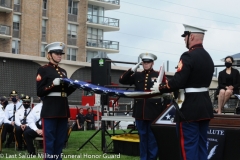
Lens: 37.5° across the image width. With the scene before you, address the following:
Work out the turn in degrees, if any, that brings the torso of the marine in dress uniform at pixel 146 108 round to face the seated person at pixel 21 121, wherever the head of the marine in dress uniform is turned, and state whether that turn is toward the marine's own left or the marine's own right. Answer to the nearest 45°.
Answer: approximately 135° to the marine's own right

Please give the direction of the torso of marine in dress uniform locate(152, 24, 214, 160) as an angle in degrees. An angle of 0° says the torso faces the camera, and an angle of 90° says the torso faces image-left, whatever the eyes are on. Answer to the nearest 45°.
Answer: approximately 135°

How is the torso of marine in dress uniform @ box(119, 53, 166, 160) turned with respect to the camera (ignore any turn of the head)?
toward the camera

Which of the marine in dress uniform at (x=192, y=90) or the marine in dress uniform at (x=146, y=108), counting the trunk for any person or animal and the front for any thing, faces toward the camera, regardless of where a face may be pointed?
the marine in dress uniform at (x=146, y=108)

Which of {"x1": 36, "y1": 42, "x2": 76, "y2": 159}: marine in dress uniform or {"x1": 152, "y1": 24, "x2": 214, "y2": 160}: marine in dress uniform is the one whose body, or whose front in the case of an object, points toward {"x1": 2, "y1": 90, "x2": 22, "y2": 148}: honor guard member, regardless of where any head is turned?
{"x1": 152, "y1": 24, "x2": 214, "y2": 160}: marine in dress uniform

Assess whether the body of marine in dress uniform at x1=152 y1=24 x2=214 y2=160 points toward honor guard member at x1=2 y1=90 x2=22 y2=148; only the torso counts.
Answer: yes

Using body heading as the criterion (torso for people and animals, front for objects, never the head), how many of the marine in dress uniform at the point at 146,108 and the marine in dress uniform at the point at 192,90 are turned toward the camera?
1

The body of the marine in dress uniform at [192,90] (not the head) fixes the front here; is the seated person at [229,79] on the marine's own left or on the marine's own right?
on the marine's own right

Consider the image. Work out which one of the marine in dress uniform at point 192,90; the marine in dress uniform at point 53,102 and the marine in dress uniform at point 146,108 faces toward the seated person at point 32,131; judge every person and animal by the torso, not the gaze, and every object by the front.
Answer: the marine in dress uniform at point 192,90

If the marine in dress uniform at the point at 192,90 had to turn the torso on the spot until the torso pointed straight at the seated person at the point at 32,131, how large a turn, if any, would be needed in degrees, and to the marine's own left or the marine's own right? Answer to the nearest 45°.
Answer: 0° — they already face them

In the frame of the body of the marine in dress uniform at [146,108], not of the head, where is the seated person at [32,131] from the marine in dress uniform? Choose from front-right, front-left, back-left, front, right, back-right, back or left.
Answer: back-right

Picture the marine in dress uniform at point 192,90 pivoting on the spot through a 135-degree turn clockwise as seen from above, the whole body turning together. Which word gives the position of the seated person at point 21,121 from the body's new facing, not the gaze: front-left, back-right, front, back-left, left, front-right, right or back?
back-left

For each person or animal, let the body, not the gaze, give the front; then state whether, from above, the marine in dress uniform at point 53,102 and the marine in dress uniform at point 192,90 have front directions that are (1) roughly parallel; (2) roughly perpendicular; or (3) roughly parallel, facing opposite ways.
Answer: roughly parallel, facing opposite ways

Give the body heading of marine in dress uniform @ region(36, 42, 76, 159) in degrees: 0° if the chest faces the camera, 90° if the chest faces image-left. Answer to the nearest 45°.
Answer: approximately 315°

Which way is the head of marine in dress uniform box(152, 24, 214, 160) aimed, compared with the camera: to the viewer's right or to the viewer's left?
to the viewer's left
